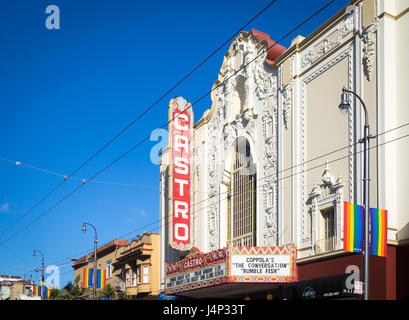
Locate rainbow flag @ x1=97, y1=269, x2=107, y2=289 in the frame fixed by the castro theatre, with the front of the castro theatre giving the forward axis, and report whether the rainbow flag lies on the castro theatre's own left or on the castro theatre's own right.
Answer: on the castro theatre's own right

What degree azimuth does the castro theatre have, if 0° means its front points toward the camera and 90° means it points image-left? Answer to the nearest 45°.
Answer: approximately 45°

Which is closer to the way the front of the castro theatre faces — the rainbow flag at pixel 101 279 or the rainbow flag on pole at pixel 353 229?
the rainbow flag on pole

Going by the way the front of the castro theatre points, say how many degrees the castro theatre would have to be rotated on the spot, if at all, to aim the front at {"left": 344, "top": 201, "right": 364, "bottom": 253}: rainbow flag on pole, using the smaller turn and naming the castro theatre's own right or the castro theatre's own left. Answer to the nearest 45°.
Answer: approximately 45° to the castro theatre's own left

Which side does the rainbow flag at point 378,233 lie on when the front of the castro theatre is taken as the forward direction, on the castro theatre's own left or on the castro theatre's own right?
on the castro theatre's own left
